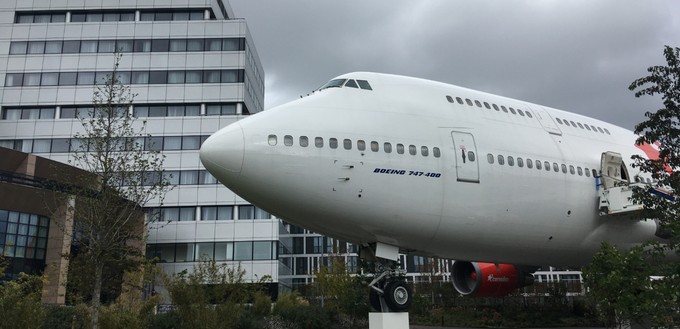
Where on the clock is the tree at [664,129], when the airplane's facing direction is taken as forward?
The tree is roughly at 7 o'clock from the airplane.

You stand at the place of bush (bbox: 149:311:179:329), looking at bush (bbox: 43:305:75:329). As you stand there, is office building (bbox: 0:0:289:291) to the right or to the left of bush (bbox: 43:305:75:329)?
right

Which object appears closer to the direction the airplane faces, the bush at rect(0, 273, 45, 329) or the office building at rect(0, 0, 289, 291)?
the bush

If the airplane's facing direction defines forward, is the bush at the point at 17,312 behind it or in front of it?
in front

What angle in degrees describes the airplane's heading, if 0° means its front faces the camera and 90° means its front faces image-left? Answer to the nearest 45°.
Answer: approximately 45°

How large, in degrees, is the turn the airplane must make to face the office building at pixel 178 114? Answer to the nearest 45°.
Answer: approximately 90° to its right
